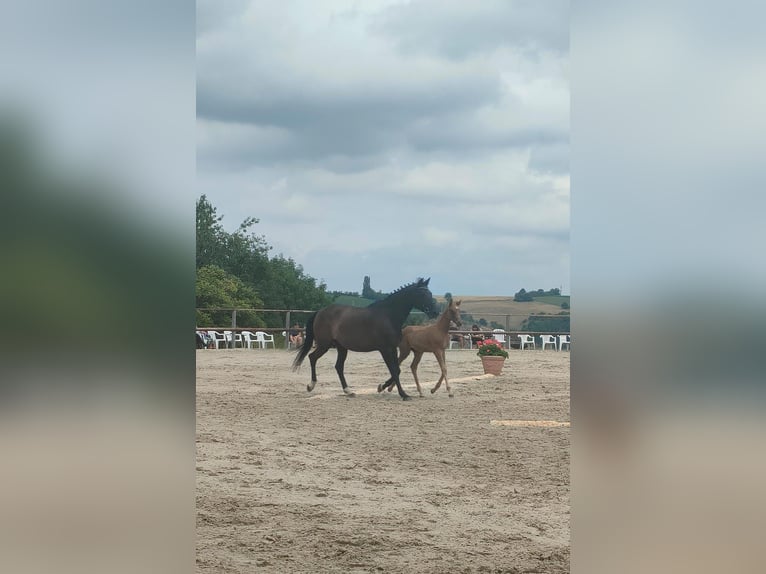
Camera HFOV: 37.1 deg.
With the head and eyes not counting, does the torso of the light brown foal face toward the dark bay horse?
no

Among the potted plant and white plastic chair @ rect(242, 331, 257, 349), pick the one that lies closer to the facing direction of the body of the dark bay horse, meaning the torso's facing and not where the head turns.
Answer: the potted plant

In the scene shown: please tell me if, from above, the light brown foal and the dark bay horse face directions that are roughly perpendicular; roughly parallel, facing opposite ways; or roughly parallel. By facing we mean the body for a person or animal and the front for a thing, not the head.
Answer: roughly parallel

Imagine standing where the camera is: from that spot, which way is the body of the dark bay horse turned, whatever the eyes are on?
to the viewer's right

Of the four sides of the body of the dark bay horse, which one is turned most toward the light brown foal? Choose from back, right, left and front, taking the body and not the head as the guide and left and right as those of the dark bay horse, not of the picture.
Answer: front

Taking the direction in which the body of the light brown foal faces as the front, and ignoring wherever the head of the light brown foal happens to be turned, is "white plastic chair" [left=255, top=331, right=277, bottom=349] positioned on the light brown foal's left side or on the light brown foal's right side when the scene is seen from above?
on the light brown foal's left side

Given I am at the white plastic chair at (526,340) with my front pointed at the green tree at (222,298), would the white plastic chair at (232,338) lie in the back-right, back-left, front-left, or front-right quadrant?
front-left

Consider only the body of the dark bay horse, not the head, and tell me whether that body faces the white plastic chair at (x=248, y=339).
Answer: no

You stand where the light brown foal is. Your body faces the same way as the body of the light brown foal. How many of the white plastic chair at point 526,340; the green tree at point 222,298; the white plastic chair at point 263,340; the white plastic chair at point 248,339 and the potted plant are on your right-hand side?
0

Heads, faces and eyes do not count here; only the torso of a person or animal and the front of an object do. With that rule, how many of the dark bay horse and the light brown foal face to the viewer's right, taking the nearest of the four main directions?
2

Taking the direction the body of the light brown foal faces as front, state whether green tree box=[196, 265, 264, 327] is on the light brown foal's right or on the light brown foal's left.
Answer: on the light brown foal's left

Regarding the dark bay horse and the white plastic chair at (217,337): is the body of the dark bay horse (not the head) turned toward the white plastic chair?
no

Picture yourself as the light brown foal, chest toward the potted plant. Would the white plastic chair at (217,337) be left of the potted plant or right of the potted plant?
left

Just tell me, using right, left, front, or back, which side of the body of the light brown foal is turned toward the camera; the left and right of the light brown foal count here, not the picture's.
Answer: right

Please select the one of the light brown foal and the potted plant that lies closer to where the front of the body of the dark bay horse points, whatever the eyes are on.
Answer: the light brown foal
